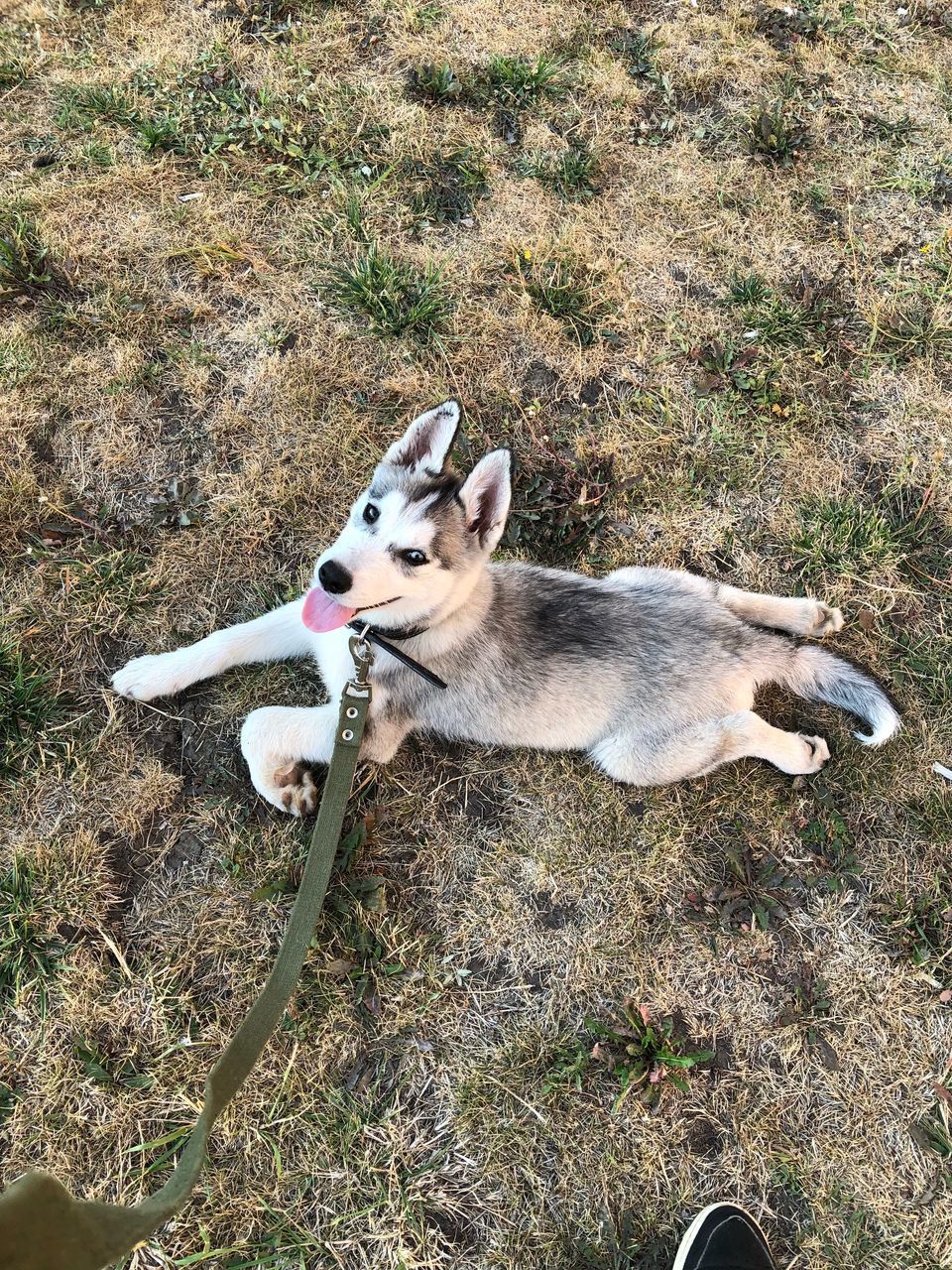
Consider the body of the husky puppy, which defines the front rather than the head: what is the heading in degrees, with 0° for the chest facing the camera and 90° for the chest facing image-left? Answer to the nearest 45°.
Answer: approximately 90°
